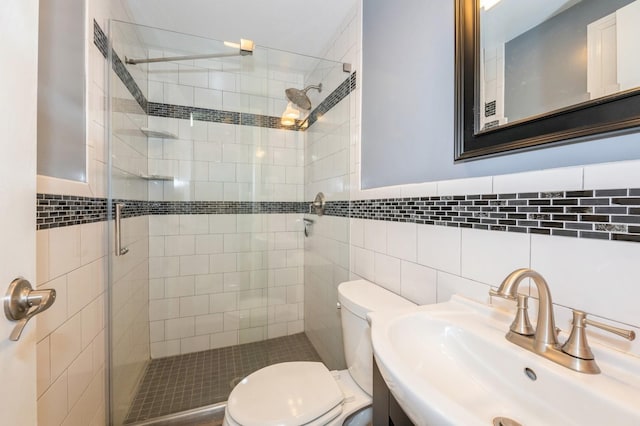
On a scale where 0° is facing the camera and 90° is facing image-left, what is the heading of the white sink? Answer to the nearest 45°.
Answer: approximately 45°

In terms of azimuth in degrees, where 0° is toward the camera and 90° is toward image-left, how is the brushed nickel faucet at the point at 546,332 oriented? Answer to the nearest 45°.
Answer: approximately 45°

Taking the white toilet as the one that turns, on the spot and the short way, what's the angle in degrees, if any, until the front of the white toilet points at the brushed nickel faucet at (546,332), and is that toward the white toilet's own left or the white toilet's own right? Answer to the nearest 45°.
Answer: approximately 135° to the white toilet's own left

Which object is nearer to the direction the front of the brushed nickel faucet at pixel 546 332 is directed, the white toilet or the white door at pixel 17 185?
the white door

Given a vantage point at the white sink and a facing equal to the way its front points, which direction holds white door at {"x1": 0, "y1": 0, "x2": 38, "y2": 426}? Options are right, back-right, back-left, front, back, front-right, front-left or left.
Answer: front

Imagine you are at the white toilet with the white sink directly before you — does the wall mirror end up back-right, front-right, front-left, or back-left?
front-left

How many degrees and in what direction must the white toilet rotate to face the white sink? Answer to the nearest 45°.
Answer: approximately 135° to its left
